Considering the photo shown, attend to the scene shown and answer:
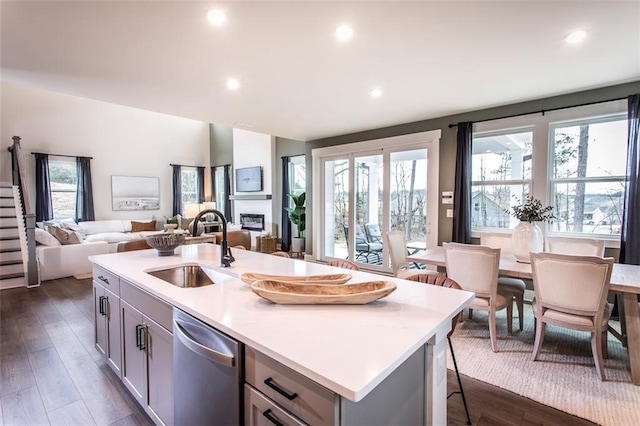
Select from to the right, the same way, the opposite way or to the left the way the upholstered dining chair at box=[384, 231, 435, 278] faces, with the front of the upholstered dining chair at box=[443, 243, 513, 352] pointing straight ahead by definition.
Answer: to the right

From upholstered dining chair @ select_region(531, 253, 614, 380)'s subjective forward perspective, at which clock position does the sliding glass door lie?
The sliding glass door is roughly at 10 o'clock from the upholstered dining chair.

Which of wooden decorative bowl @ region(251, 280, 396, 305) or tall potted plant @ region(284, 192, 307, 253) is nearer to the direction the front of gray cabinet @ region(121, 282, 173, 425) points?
the wooden decorative bowl

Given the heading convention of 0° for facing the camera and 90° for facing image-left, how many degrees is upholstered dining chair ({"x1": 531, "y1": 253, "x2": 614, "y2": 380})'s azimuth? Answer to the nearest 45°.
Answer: approximately 180°

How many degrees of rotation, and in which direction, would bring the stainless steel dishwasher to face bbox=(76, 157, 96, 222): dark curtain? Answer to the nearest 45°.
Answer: approximately 135° to its right

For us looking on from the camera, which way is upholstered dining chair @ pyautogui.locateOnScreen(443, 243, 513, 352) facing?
facing away from the viewer and to the right of the viewer

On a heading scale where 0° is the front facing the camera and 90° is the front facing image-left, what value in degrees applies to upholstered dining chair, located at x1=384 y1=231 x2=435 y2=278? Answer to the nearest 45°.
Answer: approximately 315°

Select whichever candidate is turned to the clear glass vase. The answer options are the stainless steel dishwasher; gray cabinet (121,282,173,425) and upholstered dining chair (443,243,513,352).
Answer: the upholstered dining chair

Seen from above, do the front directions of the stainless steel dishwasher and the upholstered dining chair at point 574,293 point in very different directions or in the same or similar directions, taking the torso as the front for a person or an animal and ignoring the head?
very different directions

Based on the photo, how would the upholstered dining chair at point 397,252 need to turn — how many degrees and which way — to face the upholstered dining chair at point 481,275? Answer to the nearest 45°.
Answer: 0° — it already faces it

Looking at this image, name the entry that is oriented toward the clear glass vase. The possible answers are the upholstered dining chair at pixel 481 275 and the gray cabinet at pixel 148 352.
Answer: the upholstered dining chair
